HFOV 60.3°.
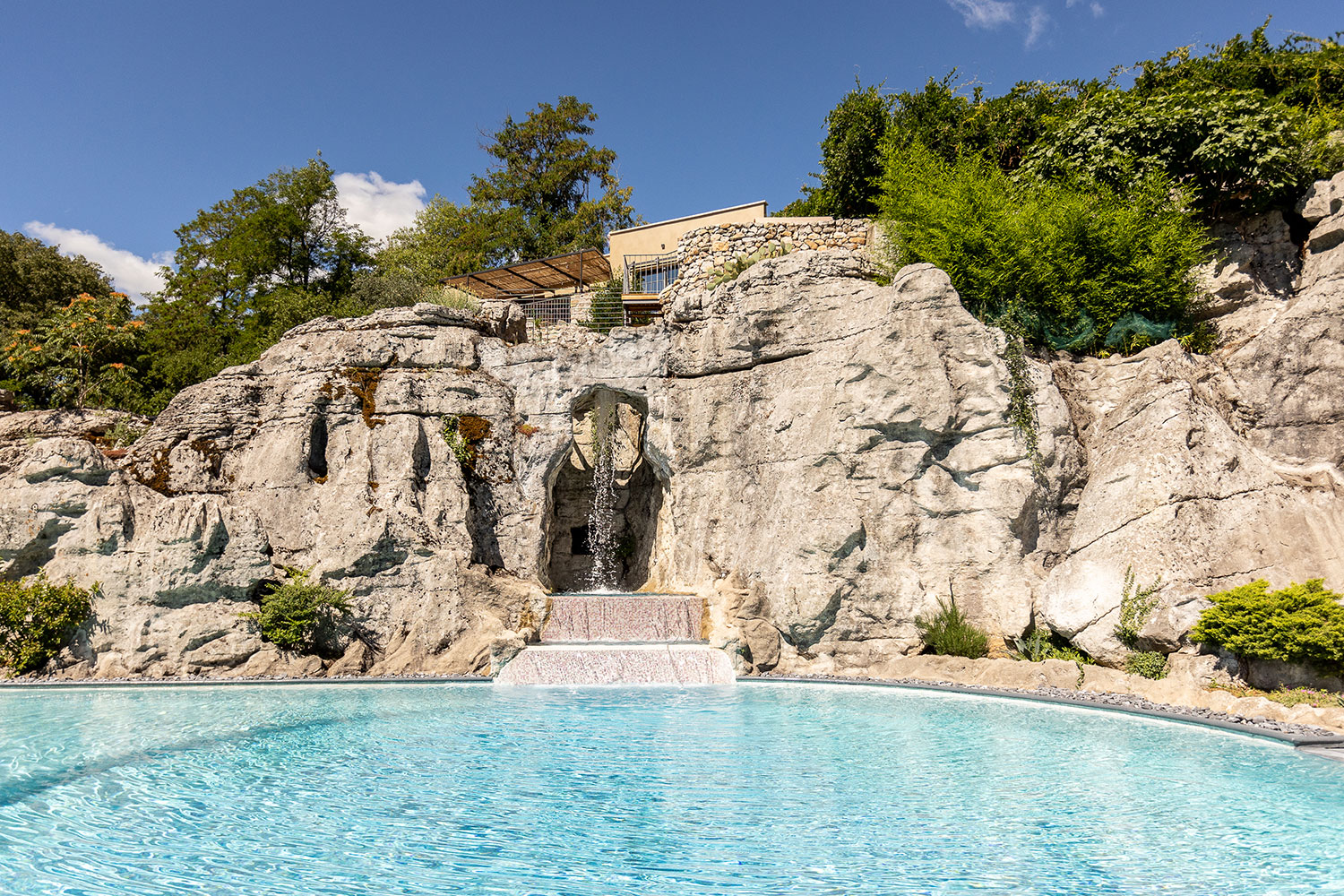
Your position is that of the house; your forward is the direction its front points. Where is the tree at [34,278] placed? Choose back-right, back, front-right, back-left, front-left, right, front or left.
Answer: front-right

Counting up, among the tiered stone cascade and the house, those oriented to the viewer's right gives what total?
0

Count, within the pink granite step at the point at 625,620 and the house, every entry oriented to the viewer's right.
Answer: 0

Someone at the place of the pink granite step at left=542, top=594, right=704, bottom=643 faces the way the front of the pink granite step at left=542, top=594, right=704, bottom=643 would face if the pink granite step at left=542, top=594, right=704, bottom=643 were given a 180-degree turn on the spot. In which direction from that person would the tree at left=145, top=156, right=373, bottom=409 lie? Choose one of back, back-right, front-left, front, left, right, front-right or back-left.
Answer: front-left

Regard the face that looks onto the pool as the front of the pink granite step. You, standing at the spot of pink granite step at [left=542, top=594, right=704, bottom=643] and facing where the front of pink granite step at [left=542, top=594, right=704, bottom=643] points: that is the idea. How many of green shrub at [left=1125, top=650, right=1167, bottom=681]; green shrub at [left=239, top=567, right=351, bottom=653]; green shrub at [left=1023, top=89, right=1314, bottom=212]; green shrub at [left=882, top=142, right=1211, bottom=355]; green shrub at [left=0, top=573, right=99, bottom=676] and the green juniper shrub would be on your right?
2

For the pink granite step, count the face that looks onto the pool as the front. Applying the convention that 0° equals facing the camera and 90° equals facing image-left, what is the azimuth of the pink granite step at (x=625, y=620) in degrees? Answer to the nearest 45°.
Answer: approximately 0°

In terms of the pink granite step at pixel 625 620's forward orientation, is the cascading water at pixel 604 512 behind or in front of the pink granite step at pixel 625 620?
behind

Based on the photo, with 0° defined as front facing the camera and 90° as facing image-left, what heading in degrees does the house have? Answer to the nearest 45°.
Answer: approximately 45°

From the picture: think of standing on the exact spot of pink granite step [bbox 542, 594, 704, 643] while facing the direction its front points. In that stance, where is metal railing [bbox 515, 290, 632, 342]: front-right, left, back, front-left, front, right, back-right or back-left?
back
